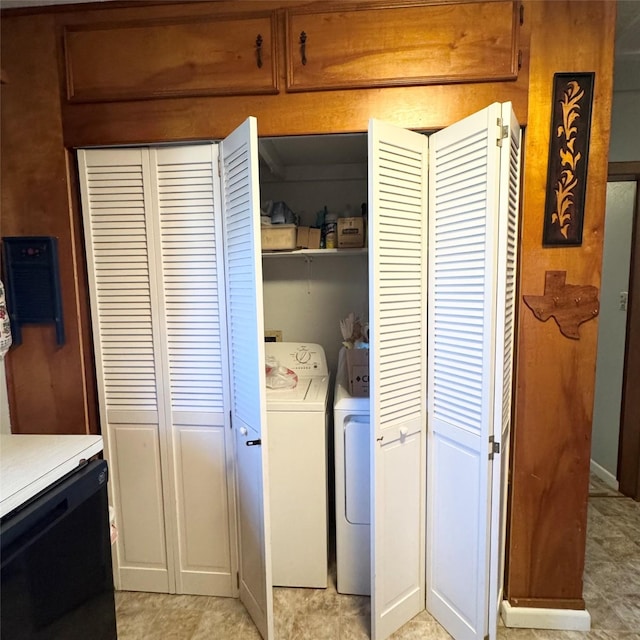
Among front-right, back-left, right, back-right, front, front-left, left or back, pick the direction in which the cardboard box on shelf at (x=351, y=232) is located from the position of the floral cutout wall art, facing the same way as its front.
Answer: right

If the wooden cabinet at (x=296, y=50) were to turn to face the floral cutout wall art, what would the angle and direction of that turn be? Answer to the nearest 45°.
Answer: approximately 90° to its left

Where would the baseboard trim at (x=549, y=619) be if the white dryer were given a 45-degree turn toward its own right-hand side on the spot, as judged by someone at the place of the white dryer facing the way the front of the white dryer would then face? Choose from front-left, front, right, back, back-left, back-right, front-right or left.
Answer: back-left

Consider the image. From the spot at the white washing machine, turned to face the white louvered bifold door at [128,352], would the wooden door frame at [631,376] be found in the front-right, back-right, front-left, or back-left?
back-right

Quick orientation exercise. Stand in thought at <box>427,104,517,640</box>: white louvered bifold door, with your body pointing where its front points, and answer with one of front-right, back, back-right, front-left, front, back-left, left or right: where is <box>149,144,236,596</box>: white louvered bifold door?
front-right

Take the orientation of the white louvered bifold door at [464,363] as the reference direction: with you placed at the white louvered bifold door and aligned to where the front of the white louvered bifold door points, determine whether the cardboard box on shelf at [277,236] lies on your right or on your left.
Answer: on your right

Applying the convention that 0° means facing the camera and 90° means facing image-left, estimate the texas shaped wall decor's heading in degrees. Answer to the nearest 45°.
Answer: approximately 0°

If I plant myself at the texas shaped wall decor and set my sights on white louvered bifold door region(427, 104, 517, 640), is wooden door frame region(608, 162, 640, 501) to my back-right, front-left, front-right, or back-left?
back-right

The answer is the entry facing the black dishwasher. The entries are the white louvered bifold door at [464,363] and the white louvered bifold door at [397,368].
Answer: the white louvered bifold door at [464,363]

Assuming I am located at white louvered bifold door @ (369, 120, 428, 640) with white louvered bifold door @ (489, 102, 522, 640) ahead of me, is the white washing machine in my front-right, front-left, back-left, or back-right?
back-left
